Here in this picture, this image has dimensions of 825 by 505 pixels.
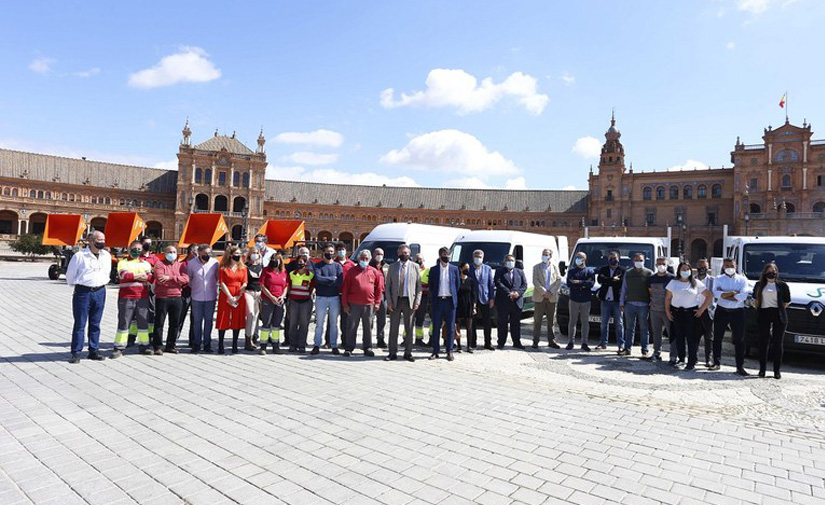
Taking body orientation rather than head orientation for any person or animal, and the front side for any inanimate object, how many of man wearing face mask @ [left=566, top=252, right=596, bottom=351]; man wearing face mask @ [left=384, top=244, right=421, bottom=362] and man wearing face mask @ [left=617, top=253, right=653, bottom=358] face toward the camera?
3

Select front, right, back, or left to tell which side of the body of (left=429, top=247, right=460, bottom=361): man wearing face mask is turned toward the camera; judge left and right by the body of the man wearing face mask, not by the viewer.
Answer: front

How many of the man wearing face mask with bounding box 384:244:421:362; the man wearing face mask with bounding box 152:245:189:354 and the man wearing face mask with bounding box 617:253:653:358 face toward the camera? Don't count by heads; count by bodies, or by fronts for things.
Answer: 3

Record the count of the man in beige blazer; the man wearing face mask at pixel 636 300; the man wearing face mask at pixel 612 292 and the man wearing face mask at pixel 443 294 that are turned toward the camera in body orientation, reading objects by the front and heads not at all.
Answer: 4

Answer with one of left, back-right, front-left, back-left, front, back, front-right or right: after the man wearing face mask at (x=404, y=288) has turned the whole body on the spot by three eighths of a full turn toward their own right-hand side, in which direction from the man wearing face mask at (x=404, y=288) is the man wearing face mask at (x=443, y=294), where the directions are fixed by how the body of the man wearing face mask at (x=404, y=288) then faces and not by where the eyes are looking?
back-right

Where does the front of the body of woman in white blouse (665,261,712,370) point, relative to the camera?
toward the camera

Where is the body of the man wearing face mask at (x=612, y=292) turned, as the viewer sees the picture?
toward the camera

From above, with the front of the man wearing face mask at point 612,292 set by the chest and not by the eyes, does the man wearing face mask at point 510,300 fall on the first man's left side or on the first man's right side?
on the first man's right side

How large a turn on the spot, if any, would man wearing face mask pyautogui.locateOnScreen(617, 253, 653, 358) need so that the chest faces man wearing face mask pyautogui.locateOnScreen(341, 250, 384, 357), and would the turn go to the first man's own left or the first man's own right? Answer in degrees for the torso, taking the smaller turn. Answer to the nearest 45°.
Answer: approximately 45° to the first man's own right

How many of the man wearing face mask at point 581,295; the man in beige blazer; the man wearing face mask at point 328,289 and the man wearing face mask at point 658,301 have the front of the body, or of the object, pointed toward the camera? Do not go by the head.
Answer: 4

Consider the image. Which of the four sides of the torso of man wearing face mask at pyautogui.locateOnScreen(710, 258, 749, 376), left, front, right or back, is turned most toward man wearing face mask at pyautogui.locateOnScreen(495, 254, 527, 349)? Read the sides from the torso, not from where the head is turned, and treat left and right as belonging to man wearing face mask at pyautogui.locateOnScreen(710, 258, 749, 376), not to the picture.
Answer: right

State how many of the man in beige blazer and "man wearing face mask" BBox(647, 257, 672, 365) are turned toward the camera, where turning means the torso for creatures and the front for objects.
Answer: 2

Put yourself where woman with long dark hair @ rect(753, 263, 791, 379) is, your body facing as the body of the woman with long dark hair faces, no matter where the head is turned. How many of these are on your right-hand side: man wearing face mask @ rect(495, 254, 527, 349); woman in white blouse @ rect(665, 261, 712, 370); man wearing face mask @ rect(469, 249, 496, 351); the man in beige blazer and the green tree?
5

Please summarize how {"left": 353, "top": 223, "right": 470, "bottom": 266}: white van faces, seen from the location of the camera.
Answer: facing the viewer and to the left of the viewer

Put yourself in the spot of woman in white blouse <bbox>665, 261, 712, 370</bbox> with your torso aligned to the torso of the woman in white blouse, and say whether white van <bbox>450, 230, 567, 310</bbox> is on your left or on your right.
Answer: on your right

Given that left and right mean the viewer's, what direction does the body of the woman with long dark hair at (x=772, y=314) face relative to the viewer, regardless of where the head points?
facing the viewer

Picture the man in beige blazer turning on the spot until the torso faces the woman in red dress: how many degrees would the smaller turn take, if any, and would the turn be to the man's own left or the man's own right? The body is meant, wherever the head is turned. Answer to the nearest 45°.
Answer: approximately 45° to the man's own right

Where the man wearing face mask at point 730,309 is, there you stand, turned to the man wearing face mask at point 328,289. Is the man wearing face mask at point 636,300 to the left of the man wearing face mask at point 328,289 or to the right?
right
